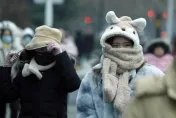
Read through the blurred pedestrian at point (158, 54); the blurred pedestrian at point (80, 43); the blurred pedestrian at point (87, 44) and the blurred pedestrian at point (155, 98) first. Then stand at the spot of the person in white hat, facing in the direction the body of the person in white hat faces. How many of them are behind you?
3

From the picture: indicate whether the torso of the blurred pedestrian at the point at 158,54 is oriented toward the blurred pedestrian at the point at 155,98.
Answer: yes

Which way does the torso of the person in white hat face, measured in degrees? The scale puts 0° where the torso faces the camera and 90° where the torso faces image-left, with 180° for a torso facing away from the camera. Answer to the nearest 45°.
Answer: approximately 0°

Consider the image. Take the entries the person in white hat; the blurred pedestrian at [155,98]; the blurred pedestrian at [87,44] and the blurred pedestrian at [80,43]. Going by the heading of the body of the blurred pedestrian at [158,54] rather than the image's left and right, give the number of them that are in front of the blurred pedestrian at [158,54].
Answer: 2

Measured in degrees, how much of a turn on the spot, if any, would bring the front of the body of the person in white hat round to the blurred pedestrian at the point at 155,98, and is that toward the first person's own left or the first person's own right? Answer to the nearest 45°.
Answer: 0° — they already face them

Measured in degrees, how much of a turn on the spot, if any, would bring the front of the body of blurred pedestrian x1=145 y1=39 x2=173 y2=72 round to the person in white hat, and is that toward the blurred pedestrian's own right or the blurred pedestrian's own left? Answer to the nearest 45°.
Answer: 0° — they already face them

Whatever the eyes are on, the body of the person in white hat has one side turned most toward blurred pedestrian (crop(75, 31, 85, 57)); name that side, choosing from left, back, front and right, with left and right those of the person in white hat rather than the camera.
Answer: back

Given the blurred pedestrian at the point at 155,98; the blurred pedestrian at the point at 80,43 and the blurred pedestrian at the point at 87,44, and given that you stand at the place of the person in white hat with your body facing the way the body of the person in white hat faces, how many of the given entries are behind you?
2

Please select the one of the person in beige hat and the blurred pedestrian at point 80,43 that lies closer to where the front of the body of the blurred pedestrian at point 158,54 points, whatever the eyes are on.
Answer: the person in beige hat
